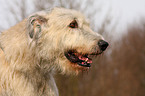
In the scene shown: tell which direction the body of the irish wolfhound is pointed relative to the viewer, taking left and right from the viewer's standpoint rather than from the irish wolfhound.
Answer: facing to the right of the viewer
